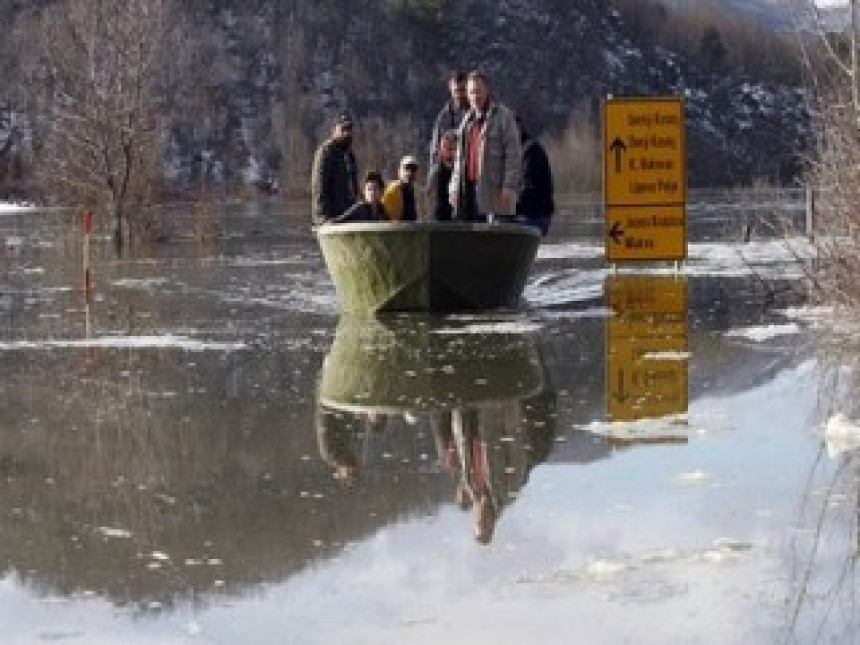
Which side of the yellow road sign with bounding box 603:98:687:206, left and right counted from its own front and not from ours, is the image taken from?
front

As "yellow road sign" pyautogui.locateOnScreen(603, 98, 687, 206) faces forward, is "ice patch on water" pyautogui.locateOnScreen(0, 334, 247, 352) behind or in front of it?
in front

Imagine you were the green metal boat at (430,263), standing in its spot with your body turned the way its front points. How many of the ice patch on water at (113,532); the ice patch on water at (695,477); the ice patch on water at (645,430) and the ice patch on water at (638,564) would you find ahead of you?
4

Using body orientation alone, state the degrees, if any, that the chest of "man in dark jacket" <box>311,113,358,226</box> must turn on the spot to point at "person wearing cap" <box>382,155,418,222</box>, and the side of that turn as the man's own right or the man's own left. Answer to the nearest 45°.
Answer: approximately 45° to the man's own left

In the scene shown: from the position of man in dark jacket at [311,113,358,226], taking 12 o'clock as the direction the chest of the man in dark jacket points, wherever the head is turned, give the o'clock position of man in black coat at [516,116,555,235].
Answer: The man in black coat is roughly at 10 o'clock from the man in dark jacket.

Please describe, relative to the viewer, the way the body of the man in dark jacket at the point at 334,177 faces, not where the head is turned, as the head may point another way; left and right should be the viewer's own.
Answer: facing the viewer and to the right of the viewer

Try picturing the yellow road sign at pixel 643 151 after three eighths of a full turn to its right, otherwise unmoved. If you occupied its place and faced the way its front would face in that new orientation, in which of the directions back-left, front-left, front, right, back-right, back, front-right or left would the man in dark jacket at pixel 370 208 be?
left

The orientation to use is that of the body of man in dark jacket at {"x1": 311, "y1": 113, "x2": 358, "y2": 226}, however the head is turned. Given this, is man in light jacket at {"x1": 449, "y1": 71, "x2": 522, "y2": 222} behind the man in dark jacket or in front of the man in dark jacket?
in front

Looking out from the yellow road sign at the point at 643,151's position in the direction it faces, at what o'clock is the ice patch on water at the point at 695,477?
The ice patch on water is roughly at 12 o'clock from the yellow road sign.

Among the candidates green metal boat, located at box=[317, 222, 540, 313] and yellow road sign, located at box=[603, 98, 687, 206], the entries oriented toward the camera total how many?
2

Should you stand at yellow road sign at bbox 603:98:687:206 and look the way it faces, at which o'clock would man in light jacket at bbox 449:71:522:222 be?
The man in light jacket is roughly at 1 o'clock from the yellow road sign.

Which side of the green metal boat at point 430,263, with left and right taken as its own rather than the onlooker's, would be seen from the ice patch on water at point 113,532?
front
